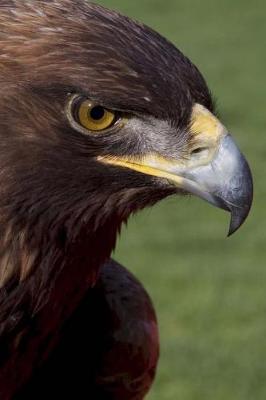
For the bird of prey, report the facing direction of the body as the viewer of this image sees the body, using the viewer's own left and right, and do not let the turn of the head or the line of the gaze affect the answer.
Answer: facing to the right of the viewer
